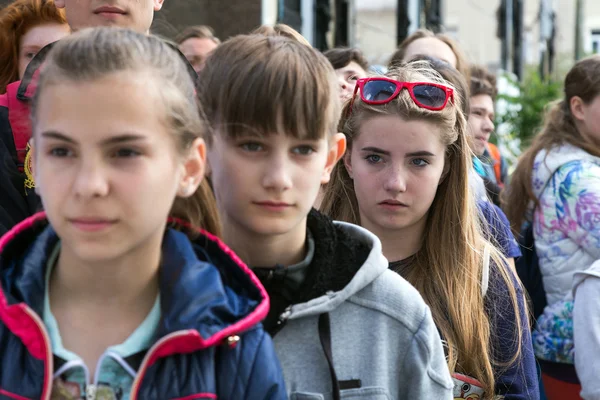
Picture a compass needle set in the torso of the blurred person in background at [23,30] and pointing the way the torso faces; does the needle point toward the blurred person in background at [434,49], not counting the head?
no

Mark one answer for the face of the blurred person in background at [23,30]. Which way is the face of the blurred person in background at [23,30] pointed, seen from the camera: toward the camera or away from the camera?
toward the camera

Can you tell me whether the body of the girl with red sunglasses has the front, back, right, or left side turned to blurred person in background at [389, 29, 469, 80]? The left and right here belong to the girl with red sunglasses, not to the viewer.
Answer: back

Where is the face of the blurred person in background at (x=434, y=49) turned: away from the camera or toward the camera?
toward the camera

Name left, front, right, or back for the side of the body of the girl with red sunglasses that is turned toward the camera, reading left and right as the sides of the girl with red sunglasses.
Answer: front

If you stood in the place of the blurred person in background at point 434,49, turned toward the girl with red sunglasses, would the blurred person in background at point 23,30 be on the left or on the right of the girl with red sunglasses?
right

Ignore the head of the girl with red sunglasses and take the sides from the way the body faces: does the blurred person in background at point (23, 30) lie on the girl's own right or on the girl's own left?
on the girl's own right

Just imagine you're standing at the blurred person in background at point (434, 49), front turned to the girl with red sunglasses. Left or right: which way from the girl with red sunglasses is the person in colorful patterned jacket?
left

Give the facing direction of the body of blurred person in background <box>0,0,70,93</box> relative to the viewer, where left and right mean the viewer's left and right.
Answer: facing the viewer and to the right of the viewer

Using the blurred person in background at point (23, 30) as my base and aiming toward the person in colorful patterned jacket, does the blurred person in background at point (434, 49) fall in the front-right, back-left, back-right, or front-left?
front-left

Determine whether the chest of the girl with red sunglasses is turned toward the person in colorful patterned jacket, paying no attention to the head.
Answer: no

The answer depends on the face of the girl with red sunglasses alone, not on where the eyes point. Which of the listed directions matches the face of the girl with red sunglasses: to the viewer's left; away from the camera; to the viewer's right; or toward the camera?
toward the camera
